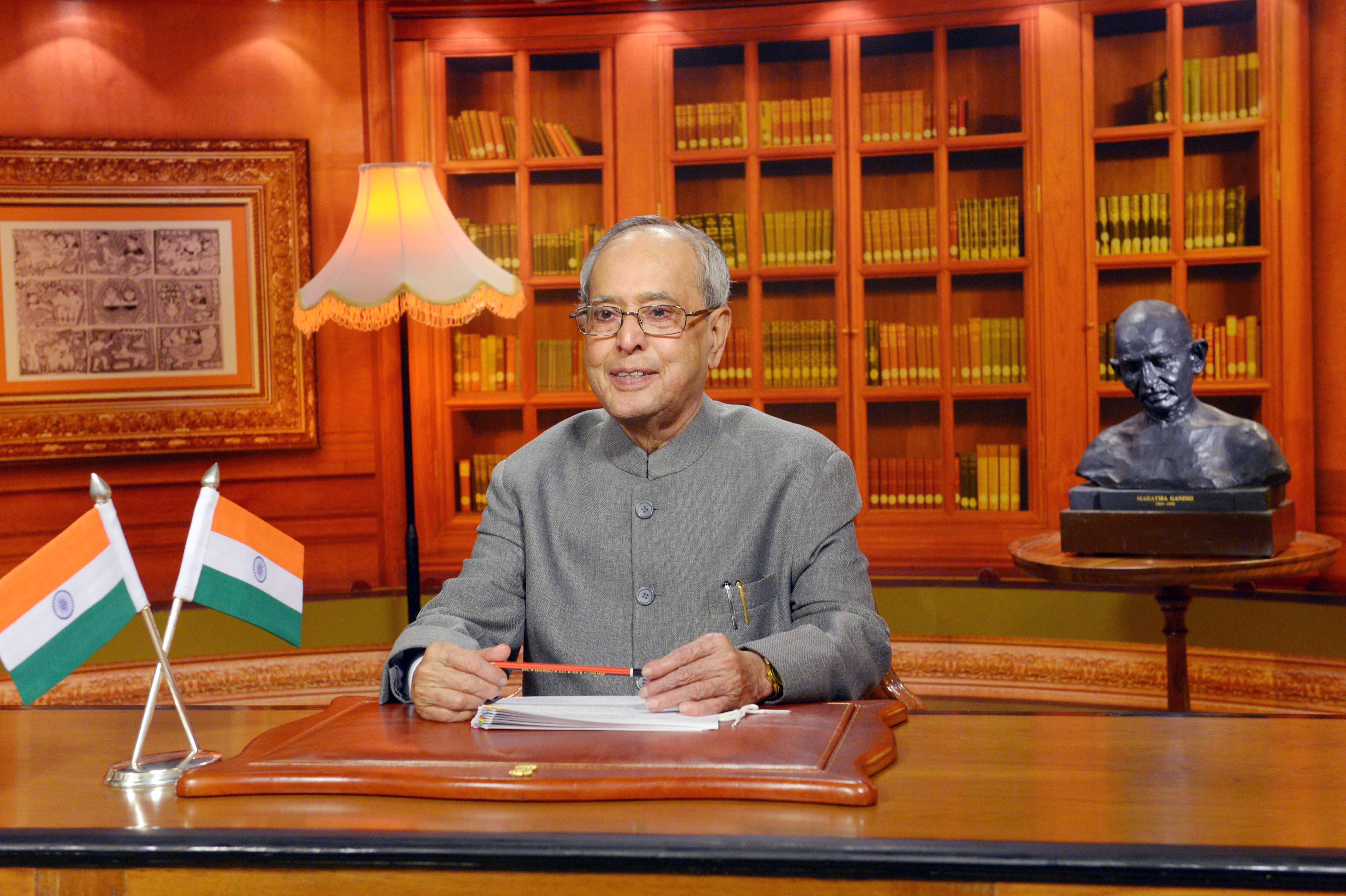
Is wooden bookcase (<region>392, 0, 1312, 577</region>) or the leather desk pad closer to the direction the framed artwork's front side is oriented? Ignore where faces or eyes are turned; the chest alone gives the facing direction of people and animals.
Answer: the leather desk pad

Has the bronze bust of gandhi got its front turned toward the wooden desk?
yes

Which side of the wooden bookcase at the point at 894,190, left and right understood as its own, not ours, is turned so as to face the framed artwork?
right

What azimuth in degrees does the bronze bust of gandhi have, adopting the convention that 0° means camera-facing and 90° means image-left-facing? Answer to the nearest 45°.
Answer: approximately 0°

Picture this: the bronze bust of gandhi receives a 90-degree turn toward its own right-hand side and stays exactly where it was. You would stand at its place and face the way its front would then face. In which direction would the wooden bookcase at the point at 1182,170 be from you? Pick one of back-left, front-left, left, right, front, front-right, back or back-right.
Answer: right

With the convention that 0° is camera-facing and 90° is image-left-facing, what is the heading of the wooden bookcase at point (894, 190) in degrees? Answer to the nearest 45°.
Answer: approximately 0°
